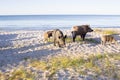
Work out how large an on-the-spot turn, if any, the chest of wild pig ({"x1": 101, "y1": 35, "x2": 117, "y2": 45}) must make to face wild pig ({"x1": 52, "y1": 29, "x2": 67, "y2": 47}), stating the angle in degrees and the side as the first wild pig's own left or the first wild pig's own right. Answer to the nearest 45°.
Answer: approximately 135° to the first wild pig's own right

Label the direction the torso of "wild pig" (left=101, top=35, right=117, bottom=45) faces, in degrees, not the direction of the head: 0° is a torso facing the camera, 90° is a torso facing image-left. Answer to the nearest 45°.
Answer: approximately 270°
